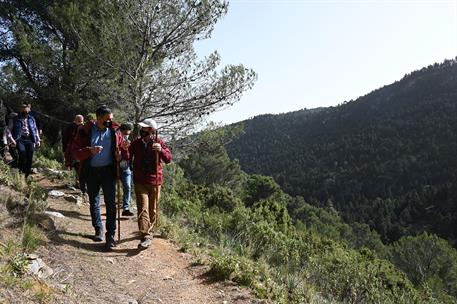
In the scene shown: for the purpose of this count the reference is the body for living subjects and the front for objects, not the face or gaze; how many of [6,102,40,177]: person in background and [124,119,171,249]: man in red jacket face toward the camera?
2

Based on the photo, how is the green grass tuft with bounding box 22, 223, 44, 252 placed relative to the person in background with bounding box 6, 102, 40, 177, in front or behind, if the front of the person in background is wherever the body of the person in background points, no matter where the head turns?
in front

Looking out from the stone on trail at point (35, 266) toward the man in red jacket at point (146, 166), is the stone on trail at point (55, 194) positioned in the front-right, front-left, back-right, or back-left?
front-left

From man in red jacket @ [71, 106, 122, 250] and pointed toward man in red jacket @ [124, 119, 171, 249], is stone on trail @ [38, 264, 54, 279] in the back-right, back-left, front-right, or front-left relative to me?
back-right

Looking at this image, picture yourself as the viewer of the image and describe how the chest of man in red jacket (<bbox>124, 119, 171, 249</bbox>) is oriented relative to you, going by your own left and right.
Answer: facing the viewer

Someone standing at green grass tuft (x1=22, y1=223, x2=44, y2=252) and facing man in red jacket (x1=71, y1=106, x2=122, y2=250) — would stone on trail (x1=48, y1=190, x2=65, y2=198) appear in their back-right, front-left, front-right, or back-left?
front-left

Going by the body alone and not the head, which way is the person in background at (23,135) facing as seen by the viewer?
toward the camera

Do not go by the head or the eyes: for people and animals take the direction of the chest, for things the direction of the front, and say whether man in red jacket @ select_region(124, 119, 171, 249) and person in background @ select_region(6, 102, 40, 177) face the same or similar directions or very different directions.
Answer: same or similar directions

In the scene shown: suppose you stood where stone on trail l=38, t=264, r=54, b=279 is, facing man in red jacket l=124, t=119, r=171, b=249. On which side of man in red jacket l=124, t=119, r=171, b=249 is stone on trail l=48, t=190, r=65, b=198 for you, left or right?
left

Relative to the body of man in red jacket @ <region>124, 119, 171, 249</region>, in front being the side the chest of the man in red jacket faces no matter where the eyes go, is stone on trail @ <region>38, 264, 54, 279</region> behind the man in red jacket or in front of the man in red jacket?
in front

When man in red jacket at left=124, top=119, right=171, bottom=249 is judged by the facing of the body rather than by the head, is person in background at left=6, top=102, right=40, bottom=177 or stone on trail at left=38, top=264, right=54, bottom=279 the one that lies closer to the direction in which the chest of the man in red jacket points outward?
the stone on trail

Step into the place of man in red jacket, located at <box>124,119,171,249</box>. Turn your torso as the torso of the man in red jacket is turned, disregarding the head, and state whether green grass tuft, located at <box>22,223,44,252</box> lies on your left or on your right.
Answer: on your right
